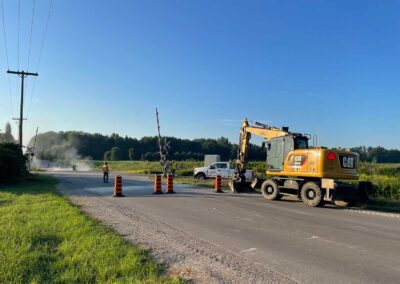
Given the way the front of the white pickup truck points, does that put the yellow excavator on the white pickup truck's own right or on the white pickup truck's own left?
on the white pickup truck's own left

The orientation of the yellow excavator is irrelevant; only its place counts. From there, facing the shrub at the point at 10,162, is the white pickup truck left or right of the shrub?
right

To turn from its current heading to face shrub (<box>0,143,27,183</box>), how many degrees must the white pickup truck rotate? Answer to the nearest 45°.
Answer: approximately 45° to its left

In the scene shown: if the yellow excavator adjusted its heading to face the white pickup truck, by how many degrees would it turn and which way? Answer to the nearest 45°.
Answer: approximately 45° to its right

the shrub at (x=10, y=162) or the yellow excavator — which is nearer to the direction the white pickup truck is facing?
the shrub

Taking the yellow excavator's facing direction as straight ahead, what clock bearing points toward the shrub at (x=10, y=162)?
The shrub is roughly at 11 o'clock from the yellow excavator.

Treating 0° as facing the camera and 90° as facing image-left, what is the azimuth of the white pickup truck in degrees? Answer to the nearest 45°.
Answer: approximately 90°

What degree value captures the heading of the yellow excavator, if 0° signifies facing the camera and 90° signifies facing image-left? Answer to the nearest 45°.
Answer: approximately 135°
